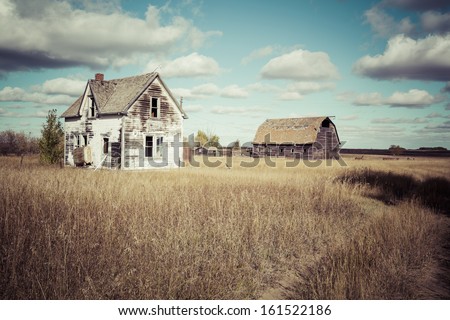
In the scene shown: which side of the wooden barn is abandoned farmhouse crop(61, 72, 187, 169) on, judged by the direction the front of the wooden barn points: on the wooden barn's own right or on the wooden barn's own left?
on the wooden barn's own right

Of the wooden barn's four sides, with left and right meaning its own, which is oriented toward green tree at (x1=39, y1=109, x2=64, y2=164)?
right

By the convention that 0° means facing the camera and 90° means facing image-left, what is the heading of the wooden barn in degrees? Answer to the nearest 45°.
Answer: approximately 315°
